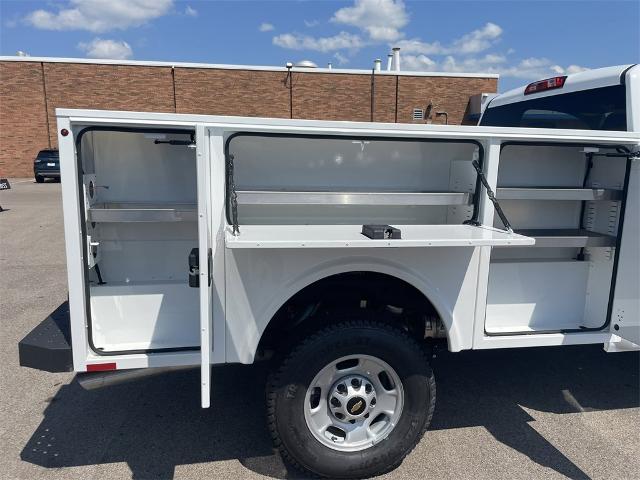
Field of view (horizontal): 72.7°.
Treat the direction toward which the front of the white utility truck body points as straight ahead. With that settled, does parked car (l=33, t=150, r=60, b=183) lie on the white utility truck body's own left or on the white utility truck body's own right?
on the white utility truck body's own left

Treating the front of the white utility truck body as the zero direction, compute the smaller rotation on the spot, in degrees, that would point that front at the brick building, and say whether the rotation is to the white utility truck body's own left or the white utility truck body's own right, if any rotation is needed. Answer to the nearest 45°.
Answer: approximately 90° to the white utility truck body's own left

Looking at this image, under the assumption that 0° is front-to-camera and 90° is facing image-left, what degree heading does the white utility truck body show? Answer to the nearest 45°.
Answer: approximately 270°
